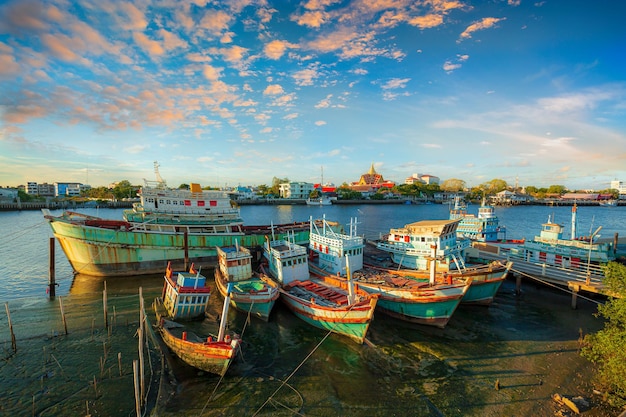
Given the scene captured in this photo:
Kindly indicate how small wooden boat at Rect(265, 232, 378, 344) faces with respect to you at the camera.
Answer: facing the viewer and to the right of the viewer

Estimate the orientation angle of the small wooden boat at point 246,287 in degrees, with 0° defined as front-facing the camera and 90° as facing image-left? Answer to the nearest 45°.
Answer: approximately 315°

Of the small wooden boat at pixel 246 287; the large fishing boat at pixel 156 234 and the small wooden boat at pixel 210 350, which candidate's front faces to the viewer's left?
the large fishing boat

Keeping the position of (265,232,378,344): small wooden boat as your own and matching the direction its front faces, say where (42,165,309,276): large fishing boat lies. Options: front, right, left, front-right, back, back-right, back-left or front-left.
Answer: back

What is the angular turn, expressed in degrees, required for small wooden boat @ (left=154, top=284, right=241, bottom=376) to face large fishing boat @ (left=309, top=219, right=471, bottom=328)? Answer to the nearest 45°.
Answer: approximately 45° to its left

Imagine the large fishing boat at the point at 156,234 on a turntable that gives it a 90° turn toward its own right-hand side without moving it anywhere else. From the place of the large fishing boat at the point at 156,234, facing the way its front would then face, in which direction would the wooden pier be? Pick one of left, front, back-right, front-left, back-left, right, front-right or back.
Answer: back-right

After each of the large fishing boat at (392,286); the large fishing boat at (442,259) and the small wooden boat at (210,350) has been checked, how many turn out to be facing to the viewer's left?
0

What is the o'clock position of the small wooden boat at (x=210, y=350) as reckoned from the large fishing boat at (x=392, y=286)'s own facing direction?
The small wooden boat is roughly at 3 o'clock from the large fishing boat.

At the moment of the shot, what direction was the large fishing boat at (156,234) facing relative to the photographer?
facing to the left of the viewer

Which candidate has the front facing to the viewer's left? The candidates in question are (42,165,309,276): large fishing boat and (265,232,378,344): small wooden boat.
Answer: the large fishing boat

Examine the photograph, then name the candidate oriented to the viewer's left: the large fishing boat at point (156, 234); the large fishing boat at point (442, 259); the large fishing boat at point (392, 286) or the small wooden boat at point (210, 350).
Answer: the large fishing boat at point (156, 234)

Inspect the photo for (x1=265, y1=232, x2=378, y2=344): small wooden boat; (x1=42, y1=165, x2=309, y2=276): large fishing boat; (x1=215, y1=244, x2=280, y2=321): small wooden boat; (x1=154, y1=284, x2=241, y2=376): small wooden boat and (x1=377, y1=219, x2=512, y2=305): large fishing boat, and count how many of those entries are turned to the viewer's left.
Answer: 1

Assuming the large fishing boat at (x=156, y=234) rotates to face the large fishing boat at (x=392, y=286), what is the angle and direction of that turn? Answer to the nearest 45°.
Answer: approximately 135° to its left

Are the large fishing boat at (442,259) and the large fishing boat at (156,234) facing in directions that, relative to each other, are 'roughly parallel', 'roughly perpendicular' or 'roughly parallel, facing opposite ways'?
roughly perpendicular

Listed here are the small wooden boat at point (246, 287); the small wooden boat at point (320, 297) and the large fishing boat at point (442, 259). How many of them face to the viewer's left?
0

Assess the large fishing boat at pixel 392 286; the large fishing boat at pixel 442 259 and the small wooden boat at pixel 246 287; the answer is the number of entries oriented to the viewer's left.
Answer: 0

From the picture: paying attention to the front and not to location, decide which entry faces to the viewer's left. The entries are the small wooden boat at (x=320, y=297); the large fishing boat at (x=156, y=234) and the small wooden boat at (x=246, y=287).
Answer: the large fishing boat

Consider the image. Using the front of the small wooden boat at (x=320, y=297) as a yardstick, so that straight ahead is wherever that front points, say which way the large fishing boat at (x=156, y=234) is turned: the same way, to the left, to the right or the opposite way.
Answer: to the right
